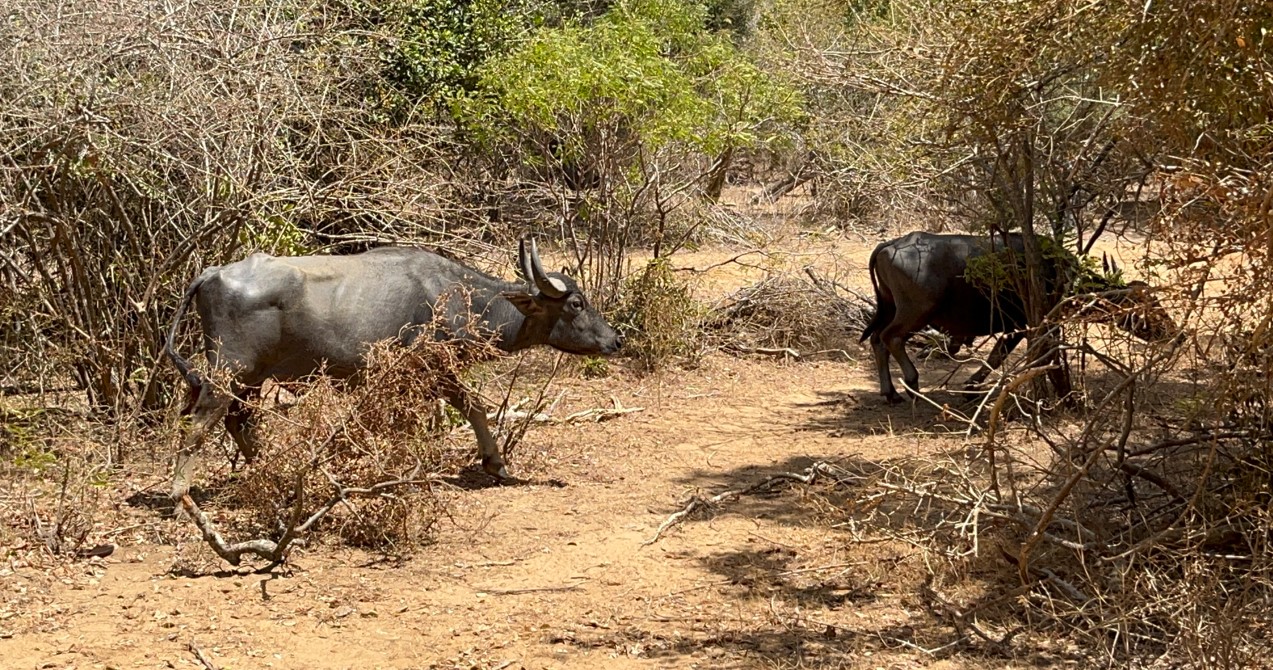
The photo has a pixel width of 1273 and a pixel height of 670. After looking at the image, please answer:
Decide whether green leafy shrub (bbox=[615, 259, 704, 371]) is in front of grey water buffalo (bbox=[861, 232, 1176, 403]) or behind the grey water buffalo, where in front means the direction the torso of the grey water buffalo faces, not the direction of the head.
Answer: behind

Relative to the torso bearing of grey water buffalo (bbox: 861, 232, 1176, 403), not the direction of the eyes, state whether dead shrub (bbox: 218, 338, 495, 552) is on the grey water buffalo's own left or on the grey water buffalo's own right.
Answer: on the grey water buffalo's own right

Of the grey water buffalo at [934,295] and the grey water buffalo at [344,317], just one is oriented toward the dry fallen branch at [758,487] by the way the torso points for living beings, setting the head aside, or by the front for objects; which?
the grey water buffalo at [344,317]

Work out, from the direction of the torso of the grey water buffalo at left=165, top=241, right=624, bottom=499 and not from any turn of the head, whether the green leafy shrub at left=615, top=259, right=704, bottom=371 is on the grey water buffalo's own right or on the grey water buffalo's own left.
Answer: on the grey water buffalo's own left

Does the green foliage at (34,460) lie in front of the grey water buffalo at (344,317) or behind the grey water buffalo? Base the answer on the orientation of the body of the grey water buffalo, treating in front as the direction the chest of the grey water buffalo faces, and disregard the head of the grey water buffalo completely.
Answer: behind

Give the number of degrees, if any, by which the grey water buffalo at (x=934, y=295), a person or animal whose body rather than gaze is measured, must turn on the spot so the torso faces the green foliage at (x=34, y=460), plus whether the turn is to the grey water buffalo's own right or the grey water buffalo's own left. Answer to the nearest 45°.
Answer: approximately 135° to the grey water buffalo's own right

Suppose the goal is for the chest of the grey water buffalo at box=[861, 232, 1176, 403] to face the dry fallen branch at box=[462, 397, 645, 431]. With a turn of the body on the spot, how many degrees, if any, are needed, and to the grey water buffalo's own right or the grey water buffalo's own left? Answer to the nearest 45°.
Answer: approximately 135° to the grey water buffalo's own right

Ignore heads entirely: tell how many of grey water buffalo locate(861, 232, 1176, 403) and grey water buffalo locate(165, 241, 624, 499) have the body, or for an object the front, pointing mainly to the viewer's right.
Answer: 2

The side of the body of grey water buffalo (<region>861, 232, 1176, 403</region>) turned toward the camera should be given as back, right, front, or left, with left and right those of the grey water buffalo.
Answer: right

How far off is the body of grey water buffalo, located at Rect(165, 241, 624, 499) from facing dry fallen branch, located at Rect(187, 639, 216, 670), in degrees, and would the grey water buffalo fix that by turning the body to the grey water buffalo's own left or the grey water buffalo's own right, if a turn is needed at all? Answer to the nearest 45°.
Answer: approximately 90° to the grey water buffalo's own right

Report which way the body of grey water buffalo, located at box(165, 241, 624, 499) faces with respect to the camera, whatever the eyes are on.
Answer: to the viewer's right

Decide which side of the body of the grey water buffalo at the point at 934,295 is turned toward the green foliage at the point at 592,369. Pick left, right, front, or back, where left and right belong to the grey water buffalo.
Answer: back
